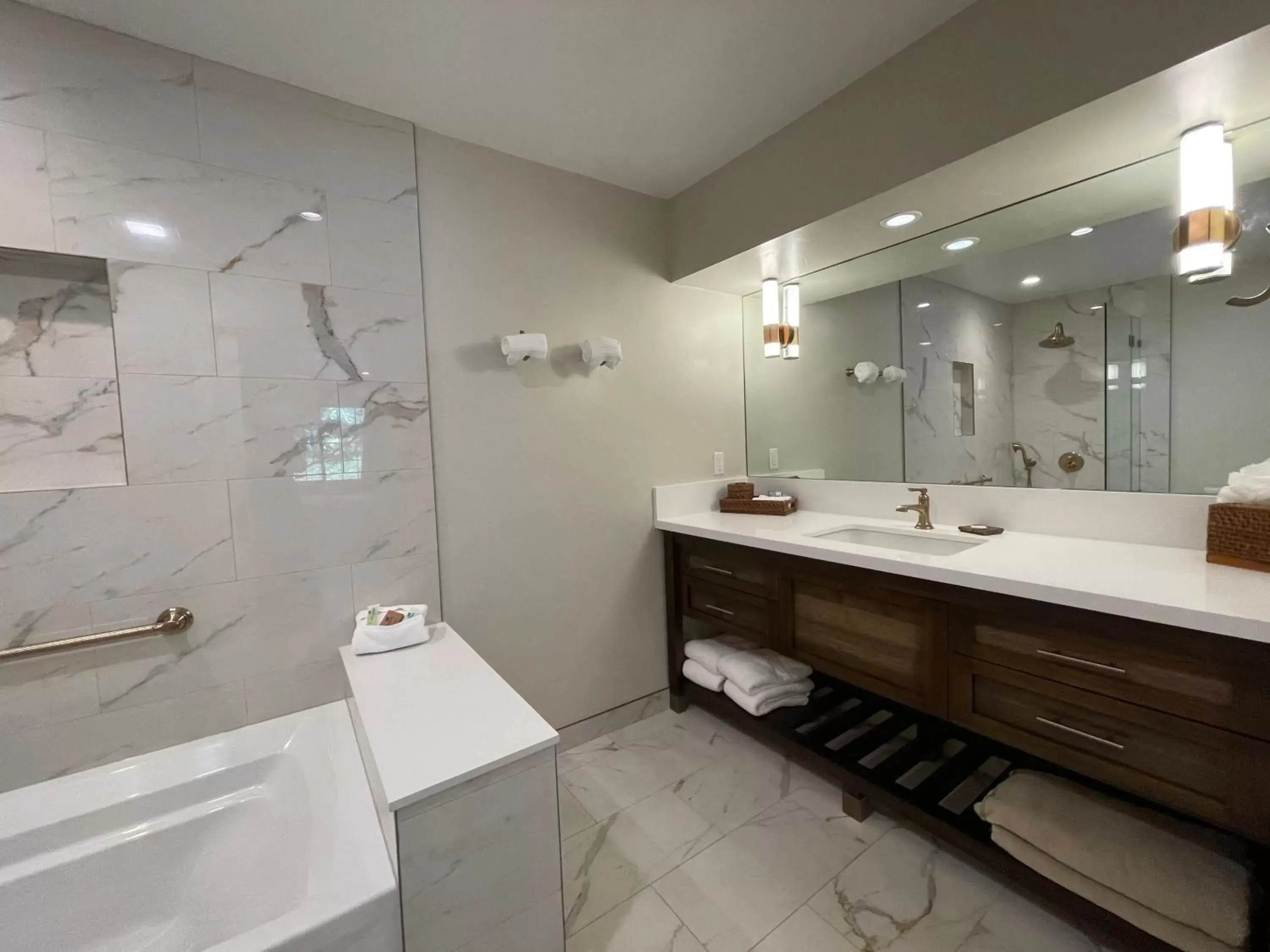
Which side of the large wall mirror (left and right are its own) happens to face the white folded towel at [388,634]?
front

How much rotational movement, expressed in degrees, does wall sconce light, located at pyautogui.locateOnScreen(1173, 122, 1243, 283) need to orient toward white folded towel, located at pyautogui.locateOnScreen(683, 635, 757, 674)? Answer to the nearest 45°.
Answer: approximately 45° to its right

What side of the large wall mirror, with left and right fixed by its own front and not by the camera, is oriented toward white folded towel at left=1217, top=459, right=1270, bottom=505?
left

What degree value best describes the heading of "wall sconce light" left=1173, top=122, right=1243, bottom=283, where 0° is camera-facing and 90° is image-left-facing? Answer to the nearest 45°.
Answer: approximately 45°

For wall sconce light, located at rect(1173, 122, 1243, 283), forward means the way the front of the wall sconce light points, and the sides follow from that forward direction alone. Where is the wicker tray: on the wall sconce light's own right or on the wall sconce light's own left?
on the wall sconce light's own right

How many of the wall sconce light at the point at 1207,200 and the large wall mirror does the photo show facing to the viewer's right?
0
